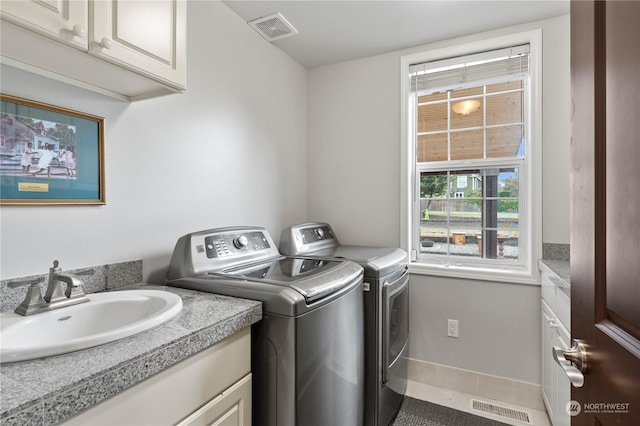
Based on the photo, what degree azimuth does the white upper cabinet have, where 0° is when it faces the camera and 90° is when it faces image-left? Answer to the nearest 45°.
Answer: approximately 315°

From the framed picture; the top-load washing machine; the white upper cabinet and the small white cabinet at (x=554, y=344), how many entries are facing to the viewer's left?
1

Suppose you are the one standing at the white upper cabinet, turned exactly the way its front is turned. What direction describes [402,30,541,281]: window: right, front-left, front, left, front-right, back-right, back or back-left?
front-left

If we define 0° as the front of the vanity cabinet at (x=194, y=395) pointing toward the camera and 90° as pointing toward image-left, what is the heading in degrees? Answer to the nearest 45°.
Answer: approximately 315°

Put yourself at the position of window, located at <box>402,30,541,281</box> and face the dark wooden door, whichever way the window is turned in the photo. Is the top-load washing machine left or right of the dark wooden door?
right

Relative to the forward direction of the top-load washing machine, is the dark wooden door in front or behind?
in front

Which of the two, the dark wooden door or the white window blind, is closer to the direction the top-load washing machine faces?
the dark wooden door

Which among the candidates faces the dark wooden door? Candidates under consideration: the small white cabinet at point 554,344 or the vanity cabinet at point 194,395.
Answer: the vanity cabinet

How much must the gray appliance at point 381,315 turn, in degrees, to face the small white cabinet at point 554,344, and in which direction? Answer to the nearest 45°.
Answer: approximately 45° to its left

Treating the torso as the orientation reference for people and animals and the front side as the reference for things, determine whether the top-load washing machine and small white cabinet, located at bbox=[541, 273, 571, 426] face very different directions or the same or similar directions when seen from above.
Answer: very different directions

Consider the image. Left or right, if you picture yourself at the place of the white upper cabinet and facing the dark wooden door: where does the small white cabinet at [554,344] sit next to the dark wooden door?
left
